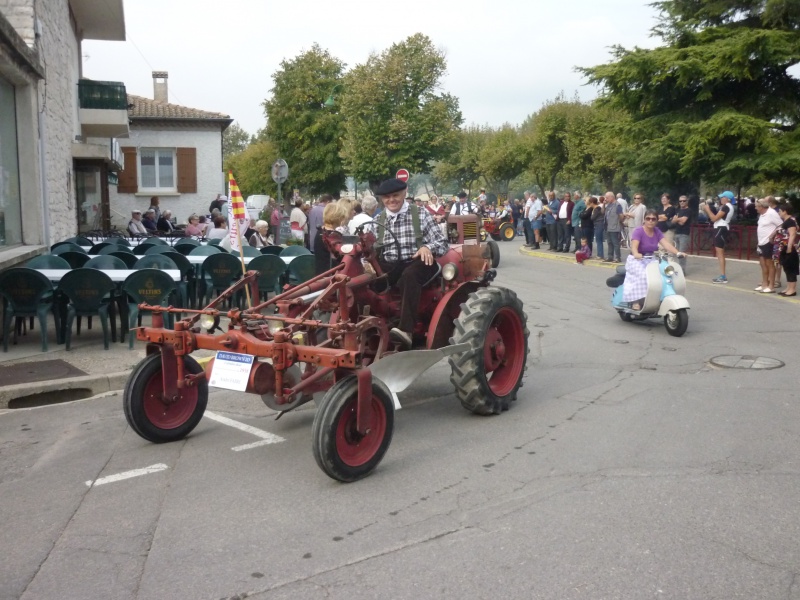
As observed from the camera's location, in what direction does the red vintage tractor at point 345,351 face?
facing the viewer and to the left of the viewer

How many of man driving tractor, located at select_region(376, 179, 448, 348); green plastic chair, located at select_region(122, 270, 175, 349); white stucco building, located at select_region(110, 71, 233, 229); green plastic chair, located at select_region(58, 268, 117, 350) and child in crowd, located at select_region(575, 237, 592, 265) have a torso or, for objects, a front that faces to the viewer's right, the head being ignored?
0

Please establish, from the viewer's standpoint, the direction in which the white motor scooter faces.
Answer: facing the viewer and to the right of the viewer

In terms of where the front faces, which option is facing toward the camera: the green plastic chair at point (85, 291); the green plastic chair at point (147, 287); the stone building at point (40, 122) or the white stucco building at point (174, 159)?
the white stucco building at point (174, 159)

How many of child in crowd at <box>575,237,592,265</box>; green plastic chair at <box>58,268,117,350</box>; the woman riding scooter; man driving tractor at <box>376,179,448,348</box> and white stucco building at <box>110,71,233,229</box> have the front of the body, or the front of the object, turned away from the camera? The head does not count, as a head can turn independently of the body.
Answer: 1

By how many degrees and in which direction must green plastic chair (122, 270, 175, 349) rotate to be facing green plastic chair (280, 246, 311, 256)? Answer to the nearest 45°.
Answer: approximately 45° to its right

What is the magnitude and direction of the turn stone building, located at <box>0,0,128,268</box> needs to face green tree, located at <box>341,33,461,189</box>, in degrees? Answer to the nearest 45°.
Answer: approximately 45° to its left

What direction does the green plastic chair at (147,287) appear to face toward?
away from the camera

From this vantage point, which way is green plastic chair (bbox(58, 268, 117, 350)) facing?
away from the camera

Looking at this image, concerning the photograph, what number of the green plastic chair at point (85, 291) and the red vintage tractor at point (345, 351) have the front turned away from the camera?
1

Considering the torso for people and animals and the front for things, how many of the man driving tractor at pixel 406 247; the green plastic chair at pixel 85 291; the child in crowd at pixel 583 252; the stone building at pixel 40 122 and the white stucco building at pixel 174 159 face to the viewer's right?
1

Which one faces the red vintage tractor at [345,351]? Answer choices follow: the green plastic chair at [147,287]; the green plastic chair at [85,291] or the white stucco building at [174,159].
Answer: the white stucco building

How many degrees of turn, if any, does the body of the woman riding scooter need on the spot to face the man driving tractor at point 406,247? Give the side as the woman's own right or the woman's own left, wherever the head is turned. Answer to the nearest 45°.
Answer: approximately 45° to the woman's own right

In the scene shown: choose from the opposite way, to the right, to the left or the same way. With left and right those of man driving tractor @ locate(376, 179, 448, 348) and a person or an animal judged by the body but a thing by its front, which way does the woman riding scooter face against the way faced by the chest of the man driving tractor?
to the left

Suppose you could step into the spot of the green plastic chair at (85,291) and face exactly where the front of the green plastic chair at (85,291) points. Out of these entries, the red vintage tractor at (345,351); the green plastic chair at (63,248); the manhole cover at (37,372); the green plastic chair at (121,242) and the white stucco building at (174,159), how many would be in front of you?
3

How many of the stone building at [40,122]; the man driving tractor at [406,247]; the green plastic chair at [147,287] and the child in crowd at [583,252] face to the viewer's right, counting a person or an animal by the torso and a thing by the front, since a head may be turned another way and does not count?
1

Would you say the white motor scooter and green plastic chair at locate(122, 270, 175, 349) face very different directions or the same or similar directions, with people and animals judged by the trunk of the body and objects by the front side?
very different directions

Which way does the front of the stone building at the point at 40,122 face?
to the viewer's right

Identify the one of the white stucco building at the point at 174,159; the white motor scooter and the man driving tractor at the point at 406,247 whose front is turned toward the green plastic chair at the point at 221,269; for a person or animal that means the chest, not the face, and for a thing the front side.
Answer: the white stucco building

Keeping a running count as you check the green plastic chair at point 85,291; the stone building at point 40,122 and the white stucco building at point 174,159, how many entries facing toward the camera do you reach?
1

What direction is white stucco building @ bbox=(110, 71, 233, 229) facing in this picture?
toward the camera
